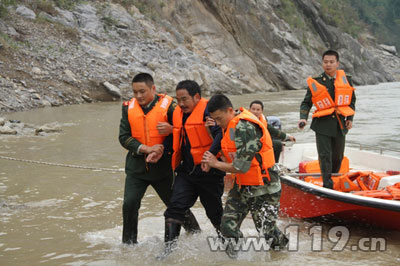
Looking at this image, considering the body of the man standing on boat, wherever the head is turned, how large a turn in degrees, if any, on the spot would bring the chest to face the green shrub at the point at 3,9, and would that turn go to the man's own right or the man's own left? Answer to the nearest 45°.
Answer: approximately 135° to the man's own right

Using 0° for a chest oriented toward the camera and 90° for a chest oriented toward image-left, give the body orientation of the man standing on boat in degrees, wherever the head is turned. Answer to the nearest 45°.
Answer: approximately 0°

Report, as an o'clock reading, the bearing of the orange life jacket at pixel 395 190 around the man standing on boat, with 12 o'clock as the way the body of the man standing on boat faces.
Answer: The orange life jacket is roughly at 10 o'clock from the man standing on boat.

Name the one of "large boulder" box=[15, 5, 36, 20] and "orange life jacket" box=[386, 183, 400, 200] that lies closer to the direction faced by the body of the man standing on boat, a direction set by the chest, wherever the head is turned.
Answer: the orange life jacket
